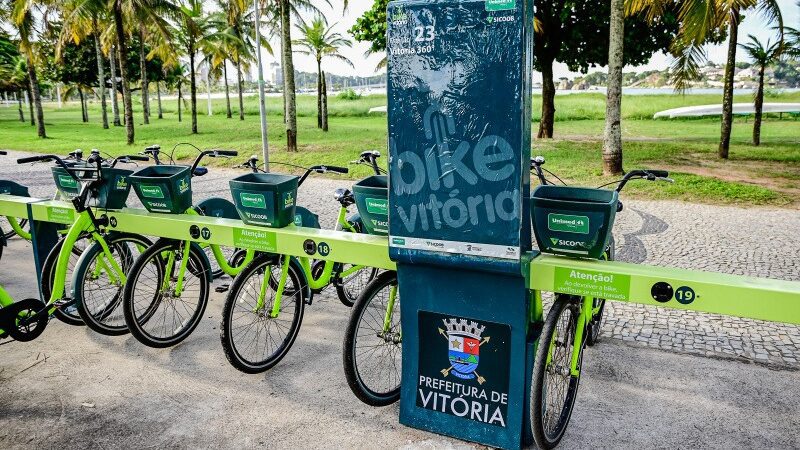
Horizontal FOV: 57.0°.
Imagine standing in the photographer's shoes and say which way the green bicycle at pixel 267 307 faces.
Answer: facing the viewer and to the left of the viewer

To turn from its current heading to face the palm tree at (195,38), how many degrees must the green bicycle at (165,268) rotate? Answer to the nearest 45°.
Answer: approximately 135° to its right

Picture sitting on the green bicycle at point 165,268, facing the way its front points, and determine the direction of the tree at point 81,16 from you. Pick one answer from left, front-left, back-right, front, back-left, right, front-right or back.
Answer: back-right

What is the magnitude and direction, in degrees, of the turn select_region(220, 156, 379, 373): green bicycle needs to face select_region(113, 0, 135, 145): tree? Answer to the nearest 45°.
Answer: approximately 135° to its right

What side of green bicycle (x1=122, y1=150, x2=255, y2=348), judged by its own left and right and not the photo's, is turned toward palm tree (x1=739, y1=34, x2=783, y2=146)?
back

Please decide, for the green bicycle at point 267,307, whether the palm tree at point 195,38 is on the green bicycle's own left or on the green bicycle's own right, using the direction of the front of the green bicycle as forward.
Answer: on the green bicycle's own right

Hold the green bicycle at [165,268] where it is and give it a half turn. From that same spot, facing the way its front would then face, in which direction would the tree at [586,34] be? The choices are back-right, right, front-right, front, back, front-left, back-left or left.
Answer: front

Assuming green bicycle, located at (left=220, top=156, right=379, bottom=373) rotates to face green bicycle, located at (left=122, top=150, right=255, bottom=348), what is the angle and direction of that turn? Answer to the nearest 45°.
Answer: approximately 90° to its right
